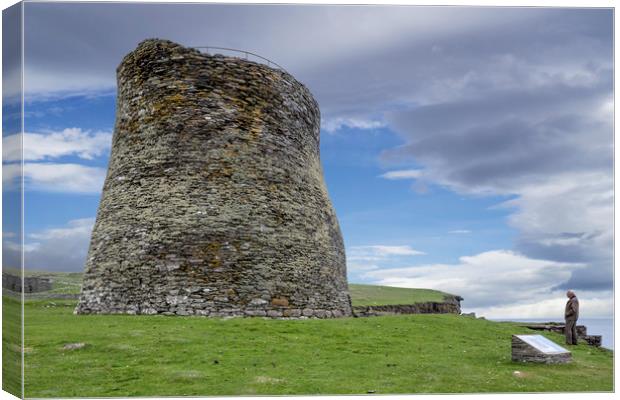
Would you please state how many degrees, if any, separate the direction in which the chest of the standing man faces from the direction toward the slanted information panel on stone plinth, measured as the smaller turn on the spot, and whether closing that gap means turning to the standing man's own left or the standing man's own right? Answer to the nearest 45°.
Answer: approximately 90° to the standing man's own left

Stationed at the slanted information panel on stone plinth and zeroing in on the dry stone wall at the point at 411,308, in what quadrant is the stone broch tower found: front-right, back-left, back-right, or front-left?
front-left

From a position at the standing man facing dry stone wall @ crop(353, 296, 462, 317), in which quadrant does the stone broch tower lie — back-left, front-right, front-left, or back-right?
front-left

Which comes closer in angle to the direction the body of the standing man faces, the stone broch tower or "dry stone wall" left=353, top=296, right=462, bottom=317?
the stone broch tower

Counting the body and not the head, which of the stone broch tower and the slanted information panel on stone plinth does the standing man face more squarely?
the stone broch tower

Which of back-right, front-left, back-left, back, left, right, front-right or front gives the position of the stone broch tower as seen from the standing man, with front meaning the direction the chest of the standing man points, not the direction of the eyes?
front

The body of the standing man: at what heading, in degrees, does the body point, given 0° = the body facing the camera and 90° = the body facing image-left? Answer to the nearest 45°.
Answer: approximately 90°

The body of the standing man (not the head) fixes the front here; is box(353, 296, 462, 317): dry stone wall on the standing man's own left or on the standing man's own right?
on the standing man's own right
